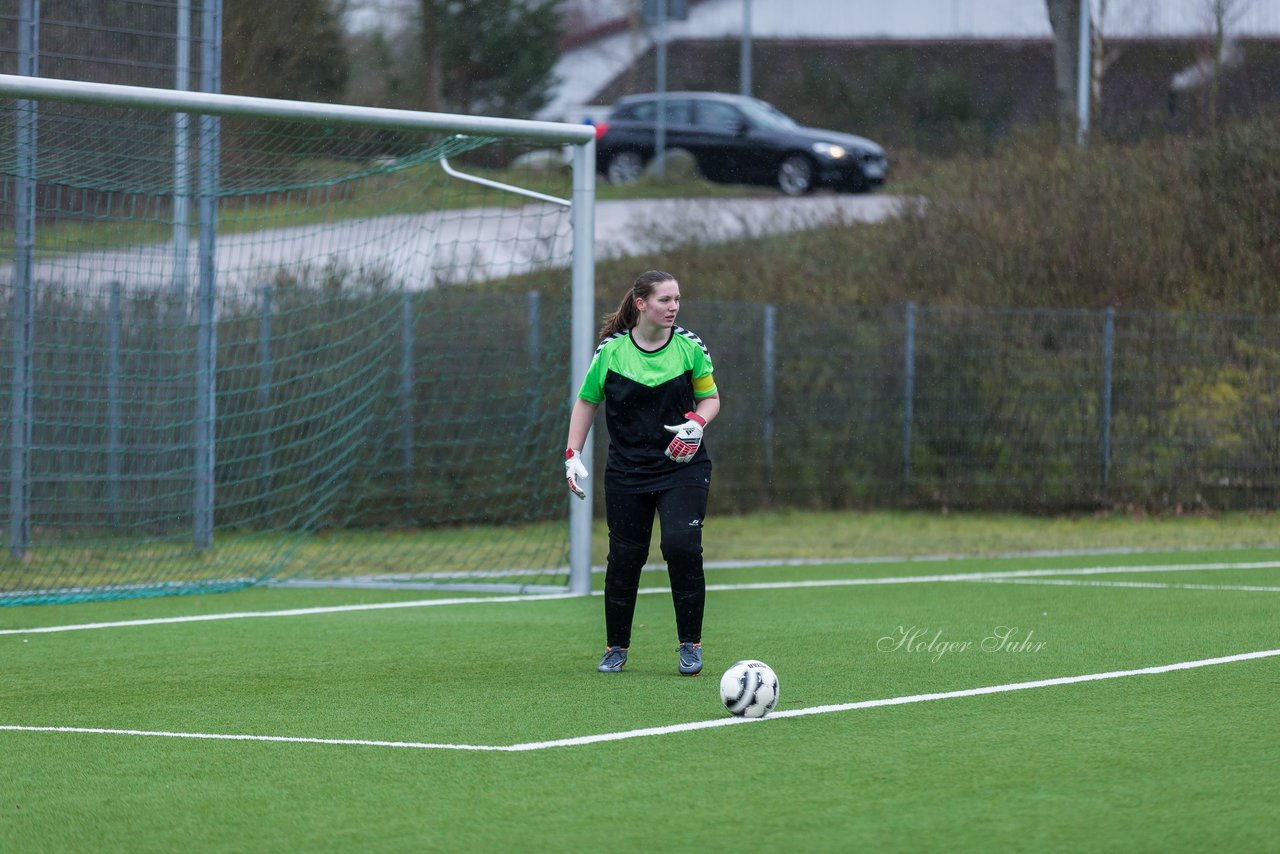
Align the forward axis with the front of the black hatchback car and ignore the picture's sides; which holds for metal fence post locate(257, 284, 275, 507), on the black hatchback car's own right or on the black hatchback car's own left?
on the black hatchback car's own right

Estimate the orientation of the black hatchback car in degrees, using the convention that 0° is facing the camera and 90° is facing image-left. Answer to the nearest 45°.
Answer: approximately 315°

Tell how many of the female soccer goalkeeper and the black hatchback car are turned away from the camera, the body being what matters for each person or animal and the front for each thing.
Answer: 0

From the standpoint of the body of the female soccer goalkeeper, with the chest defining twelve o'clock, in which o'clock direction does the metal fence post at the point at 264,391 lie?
The metal fence post is roughly at 5 o'clock from the female soccer goalkeeper.

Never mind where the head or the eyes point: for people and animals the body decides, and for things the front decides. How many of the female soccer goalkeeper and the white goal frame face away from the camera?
0

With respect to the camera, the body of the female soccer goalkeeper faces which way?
toward the camera

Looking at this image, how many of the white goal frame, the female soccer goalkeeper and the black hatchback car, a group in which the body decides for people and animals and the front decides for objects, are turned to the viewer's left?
0

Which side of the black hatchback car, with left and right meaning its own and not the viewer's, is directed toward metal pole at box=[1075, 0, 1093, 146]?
front

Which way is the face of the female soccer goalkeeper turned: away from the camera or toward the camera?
toward the camera

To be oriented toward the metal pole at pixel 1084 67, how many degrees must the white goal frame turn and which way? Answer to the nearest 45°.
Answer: approximately 90° to its left

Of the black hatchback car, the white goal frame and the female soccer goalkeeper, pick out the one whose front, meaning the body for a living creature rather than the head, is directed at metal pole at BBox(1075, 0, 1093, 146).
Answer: the black hatchback car

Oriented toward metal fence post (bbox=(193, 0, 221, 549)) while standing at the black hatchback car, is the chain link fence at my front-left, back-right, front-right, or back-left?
front-left

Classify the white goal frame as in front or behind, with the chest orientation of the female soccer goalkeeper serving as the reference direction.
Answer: behind

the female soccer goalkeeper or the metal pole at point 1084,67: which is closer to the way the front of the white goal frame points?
the female soccer goalkeeper
